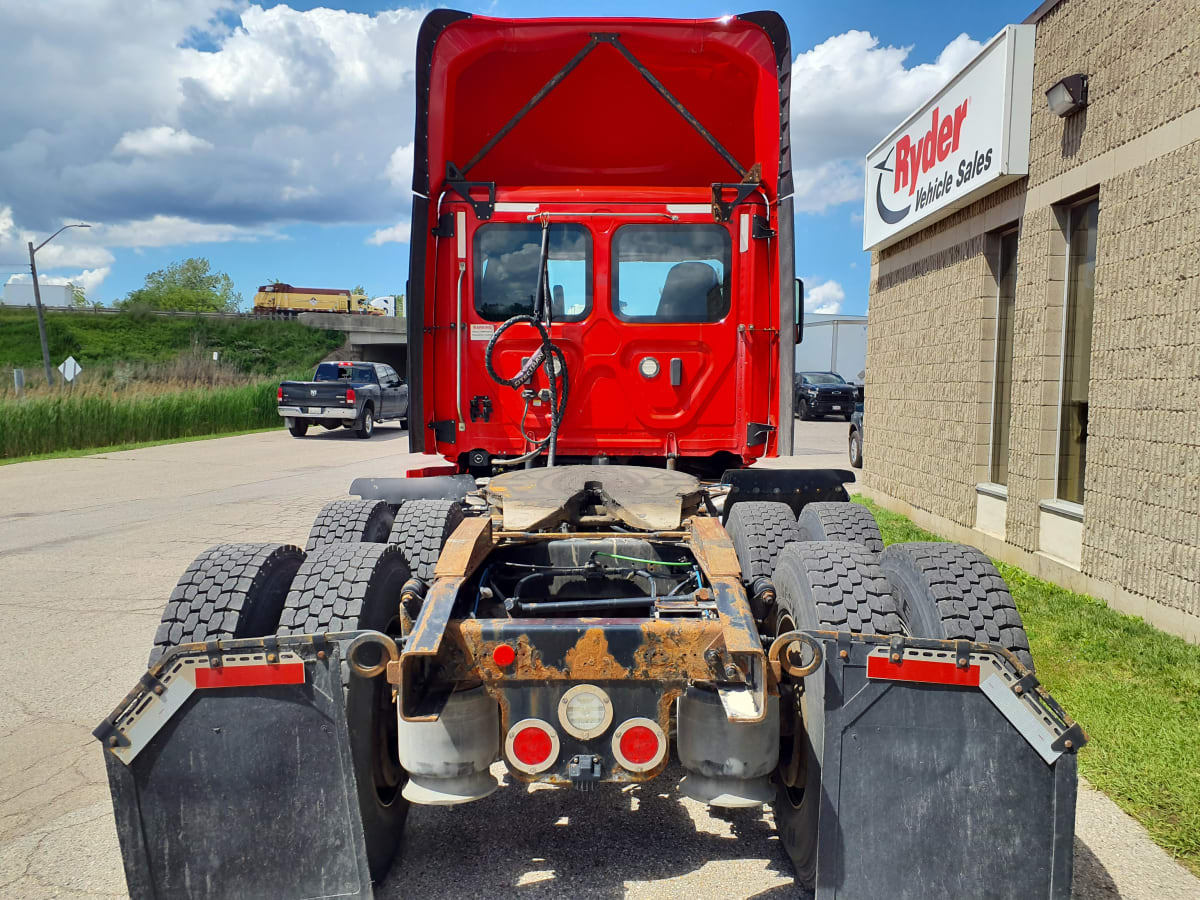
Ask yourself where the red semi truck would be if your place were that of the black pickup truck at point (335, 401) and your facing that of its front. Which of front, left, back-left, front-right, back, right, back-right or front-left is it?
back-right

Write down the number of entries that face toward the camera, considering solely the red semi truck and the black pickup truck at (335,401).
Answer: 0

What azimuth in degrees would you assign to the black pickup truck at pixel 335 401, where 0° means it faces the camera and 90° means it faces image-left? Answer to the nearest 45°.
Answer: approximately 225°

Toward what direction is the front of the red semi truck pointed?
away from the camera

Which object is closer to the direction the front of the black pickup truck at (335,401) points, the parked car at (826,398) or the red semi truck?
the parked car

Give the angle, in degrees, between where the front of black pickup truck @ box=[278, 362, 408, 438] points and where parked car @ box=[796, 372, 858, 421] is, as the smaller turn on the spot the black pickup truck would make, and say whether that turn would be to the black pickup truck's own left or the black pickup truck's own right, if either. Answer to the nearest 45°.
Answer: approximately 45° to the black pickup truck's own right

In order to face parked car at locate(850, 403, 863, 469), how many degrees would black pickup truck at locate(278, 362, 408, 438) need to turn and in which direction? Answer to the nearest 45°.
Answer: approximately 90° to its right

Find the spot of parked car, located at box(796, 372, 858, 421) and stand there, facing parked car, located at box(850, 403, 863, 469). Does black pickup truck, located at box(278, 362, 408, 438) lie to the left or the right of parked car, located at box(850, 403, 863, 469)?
right

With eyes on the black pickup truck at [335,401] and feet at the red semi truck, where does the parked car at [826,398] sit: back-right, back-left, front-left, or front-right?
front-right

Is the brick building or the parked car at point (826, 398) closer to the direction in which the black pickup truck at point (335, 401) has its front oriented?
the parked car

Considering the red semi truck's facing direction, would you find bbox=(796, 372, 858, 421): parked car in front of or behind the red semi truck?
in front

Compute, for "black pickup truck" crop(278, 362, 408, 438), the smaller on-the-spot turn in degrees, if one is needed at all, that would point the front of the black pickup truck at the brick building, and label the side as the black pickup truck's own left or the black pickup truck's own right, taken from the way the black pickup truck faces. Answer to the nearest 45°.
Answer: approximately 135° to the black pickup truck's own right
